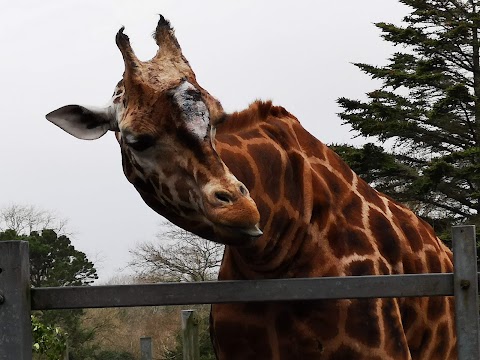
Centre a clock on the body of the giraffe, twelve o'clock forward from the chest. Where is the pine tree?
The pine tree is roughly at 5 o'clock from the giraffe.

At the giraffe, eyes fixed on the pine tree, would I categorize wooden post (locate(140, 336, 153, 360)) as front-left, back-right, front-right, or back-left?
front-left

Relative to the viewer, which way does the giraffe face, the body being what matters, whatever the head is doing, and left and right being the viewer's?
facing the viewer and to the left of the viewer

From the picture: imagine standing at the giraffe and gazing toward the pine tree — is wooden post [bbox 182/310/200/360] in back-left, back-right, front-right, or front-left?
front-left
